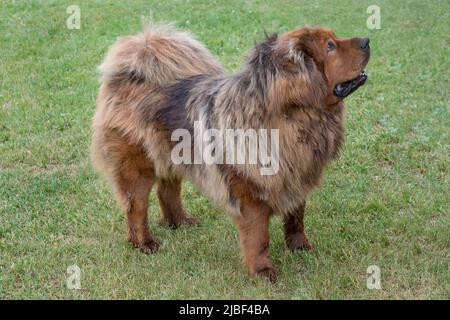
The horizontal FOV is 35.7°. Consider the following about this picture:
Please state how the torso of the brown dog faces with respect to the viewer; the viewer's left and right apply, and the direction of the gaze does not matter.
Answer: facing the viewer and to the right of the viewer
